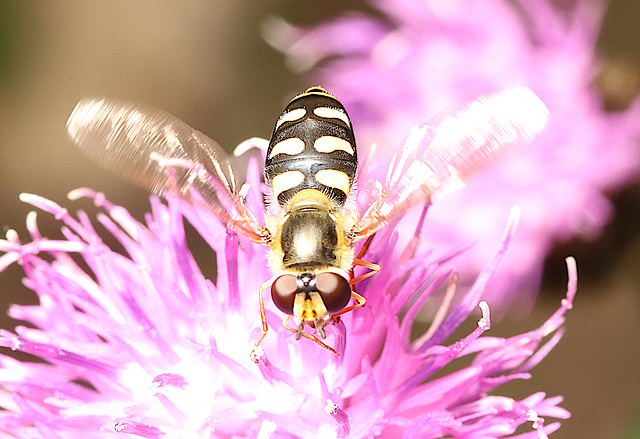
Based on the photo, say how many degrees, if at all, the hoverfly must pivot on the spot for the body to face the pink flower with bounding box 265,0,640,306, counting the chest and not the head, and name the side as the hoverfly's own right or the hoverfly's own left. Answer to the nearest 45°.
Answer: approximately 135° to the hoverfly's own left

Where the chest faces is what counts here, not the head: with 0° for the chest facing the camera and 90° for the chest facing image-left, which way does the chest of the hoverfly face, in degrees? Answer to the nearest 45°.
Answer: approximately 0°
